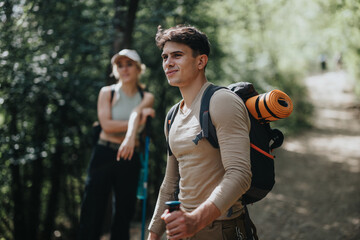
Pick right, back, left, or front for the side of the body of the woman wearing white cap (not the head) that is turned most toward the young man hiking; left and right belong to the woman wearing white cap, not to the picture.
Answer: front

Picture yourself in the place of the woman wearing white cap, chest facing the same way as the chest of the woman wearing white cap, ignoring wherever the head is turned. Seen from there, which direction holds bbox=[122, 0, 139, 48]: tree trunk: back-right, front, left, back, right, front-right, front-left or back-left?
back

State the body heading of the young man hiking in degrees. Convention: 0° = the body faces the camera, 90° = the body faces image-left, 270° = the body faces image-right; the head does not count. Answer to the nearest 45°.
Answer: approximately 45°

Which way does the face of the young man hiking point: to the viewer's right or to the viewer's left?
to the viewer's left

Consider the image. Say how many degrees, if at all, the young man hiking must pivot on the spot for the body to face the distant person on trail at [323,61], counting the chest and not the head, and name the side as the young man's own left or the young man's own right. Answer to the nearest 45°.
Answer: approximately 135° to the young man's own right

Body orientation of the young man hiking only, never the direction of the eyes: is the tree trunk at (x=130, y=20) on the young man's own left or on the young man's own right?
on the young man's own right

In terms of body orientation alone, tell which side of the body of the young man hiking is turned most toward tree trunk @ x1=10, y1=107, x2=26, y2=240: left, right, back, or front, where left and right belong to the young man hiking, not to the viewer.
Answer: right

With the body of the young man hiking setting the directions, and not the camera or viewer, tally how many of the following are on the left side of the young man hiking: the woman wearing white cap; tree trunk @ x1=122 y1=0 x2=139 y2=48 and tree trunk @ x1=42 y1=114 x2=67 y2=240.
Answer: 0

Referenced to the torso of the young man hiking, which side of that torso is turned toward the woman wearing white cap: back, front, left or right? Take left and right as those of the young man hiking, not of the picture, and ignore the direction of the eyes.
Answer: right

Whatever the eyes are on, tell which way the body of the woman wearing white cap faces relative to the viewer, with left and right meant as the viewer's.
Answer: facing the viewer

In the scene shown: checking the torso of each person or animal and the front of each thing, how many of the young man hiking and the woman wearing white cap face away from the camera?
0
